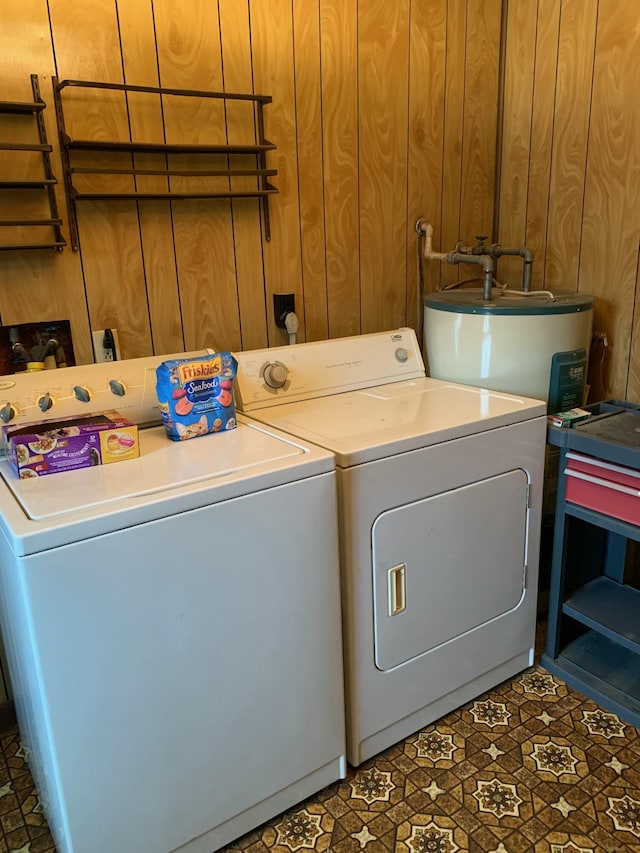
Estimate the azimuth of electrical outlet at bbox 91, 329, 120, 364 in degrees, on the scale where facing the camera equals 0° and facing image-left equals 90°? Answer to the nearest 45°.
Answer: approximately 315°

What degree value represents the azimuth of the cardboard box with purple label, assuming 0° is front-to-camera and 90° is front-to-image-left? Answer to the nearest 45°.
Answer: approximately 0°

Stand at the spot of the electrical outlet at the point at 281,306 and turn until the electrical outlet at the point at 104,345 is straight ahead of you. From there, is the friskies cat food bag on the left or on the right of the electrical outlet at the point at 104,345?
left

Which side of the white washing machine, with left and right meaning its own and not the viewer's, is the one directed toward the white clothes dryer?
left

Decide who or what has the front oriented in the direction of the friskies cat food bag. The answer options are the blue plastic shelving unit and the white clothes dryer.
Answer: the blue plastic shelving unit

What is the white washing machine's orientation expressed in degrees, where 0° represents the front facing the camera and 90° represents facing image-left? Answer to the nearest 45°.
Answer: approximately 315°

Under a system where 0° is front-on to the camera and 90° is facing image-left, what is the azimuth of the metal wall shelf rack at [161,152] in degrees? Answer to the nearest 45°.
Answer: approximately 315°

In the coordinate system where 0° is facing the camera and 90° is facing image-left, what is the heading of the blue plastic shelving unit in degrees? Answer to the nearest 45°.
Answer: approximately 45°

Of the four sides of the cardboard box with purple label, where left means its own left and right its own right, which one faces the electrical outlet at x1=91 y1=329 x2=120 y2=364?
back

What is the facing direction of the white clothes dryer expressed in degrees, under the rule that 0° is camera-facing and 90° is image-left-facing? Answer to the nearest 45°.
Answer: approximately 315°
